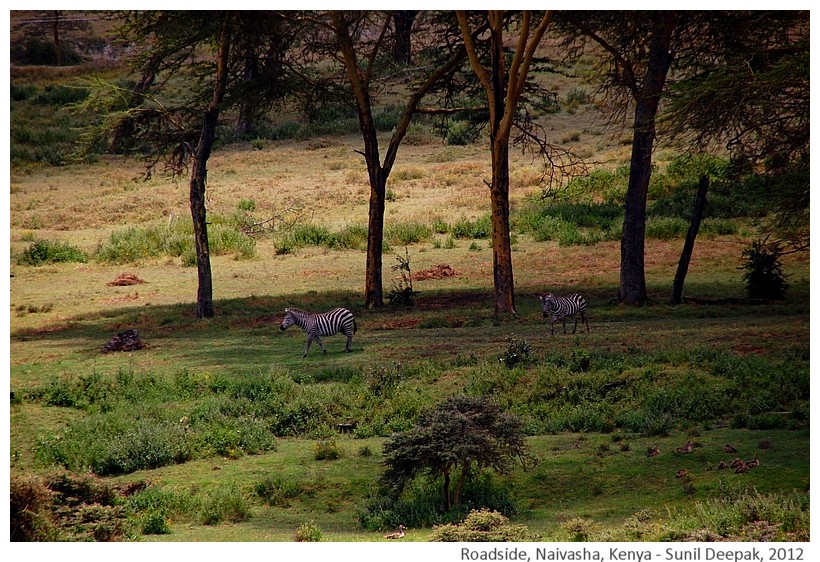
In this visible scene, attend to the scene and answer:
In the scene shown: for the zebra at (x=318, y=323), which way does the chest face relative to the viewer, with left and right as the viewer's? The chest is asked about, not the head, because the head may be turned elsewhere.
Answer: facing to the left of the viewer

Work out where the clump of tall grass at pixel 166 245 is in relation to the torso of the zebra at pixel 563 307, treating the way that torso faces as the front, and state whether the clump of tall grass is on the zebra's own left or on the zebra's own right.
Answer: on the zebra's own right

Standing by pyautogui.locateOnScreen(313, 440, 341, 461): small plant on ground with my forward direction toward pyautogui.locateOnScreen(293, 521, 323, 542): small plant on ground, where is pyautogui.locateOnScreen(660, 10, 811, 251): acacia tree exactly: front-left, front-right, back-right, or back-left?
back-left

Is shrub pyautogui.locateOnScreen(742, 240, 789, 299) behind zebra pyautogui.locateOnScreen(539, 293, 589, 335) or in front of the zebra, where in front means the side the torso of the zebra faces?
behind

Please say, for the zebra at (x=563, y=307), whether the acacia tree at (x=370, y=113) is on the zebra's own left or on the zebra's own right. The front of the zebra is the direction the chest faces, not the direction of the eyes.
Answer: on the zebra's own right

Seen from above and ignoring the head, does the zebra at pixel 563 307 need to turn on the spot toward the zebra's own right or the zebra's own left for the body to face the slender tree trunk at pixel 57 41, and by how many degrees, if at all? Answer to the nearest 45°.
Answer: approximately 90° to the zebra's own right

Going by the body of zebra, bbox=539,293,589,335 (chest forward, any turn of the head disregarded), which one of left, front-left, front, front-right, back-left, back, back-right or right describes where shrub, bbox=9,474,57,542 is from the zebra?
front

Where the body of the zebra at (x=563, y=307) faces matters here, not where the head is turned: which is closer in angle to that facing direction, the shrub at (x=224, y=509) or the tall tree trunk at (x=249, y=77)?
the shrub

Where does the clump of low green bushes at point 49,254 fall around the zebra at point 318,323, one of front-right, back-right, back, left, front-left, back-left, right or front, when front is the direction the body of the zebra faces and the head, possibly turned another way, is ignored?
front-right

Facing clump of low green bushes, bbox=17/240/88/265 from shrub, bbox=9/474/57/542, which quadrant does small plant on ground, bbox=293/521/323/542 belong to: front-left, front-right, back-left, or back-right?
back-right

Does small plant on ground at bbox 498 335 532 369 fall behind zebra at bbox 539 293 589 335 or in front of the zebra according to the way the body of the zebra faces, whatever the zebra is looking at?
in front

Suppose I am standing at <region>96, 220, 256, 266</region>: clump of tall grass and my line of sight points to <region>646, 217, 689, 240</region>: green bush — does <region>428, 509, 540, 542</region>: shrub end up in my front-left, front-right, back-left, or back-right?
front-right

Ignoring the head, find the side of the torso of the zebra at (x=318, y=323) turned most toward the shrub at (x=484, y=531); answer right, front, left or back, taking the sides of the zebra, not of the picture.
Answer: left

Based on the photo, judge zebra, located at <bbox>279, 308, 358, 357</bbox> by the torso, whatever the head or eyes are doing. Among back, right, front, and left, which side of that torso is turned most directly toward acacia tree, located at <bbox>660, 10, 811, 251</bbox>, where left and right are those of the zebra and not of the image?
back
